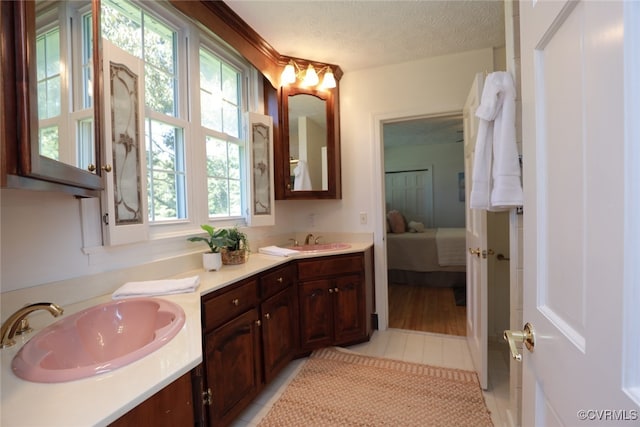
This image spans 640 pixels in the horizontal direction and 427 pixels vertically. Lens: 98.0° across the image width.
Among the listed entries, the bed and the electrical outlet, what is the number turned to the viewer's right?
1

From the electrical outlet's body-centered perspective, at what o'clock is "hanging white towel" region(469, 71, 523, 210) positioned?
The hanging white towel is roughly at 11 o'clock from the electrical outlet.

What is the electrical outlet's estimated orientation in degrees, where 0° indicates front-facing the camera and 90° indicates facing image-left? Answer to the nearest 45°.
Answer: approximately 0°

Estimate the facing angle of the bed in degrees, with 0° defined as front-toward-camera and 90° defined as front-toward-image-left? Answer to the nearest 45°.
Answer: approximately 270°

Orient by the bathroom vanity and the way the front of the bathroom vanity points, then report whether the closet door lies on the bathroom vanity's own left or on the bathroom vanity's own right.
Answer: on the bathroom vanity's own left

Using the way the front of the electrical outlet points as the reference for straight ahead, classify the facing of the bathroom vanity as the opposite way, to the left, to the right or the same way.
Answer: to the left
